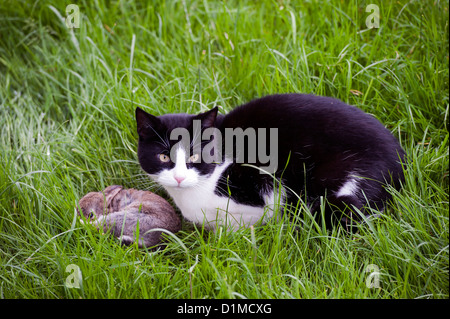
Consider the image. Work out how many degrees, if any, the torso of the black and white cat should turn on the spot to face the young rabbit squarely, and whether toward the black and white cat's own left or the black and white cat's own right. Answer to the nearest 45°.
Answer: approximately 45° to the black and white cat's own right

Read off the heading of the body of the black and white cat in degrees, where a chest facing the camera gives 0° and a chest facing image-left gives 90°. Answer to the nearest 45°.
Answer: approximately 45°
